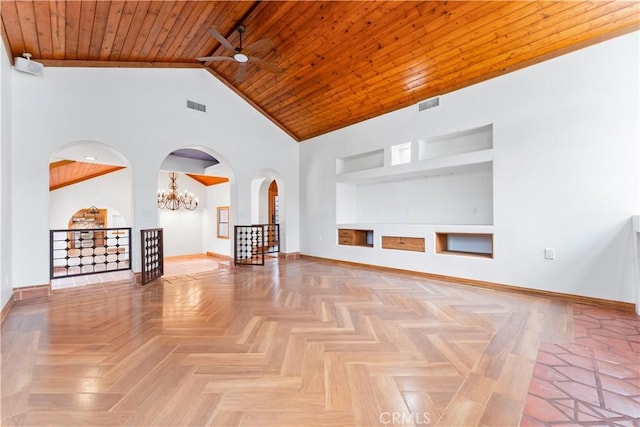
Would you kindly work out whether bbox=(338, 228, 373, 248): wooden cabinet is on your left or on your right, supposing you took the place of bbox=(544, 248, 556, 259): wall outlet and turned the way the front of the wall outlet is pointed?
on your right

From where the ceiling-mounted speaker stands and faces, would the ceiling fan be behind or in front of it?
in front

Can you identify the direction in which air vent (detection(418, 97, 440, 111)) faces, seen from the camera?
facing the viewer and to the left of the viewer

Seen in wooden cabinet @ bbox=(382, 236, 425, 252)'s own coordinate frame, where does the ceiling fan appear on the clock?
The ceiling fan is roughly at 12 o'clock from the wooden cabinet.

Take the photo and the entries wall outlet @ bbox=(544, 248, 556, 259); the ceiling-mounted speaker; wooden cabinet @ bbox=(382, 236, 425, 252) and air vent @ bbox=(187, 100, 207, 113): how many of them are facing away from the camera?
0

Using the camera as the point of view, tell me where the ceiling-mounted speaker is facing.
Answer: facing the viewer and to the right of the viewer

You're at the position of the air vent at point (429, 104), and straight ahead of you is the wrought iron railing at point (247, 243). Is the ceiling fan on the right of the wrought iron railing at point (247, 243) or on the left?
left

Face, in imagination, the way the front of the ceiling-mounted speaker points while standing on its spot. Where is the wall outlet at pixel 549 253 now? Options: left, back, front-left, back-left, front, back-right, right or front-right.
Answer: front

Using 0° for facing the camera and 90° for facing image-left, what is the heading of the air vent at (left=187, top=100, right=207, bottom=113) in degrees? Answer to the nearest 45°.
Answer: approximately 315°
